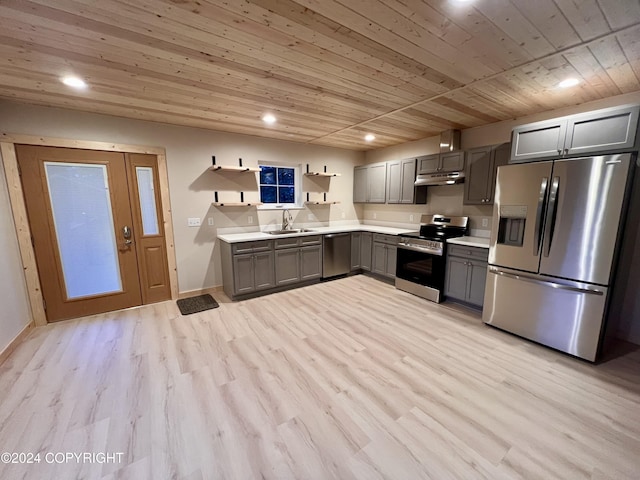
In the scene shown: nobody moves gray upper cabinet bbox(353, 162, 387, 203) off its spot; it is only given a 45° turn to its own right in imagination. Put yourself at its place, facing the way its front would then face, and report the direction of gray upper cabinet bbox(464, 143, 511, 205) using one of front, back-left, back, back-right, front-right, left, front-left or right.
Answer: back-left

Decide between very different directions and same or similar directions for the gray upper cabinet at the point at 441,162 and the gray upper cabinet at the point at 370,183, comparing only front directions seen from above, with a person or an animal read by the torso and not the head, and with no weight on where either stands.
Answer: same or similar directions

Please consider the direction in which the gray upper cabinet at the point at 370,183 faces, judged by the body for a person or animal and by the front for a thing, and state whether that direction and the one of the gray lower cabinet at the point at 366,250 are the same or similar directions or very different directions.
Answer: same or similar directions

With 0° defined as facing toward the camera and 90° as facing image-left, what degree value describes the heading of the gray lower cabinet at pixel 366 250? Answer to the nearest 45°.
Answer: approximately 45°

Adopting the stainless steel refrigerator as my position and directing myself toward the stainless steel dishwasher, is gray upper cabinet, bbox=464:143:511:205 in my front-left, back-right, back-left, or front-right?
front-right

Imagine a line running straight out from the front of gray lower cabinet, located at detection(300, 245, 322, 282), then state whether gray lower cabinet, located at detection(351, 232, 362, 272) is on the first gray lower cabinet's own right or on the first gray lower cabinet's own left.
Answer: on the first gray lower cabinet's own left

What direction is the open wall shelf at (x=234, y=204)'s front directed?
toward the camera

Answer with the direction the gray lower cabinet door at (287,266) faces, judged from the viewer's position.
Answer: facing the viewer and to the right of the viewer

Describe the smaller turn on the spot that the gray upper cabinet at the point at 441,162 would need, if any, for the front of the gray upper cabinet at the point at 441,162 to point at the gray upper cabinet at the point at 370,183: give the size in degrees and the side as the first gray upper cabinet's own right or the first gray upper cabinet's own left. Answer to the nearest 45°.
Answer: approximately 90° to the first gray upper cabinet's own right

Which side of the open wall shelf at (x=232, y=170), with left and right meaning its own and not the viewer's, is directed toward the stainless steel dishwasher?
left

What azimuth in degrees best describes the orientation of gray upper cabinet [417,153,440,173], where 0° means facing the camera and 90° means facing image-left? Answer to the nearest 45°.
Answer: approximately 45°

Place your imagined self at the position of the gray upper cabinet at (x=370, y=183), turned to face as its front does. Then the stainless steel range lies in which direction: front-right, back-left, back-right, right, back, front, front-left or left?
left

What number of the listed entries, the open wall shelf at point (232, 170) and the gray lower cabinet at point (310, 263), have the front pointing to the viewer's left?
0

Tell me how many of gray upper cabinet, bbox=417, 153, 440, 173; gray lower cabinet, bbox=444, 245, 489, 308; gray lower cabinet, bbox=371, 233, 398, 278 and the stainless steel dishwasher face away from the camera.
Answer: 0

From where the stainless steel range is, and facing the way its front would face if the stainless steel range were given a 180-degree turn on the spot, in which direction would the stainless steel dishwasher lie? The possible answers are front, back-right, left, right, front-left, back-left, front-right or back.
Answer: back-left
